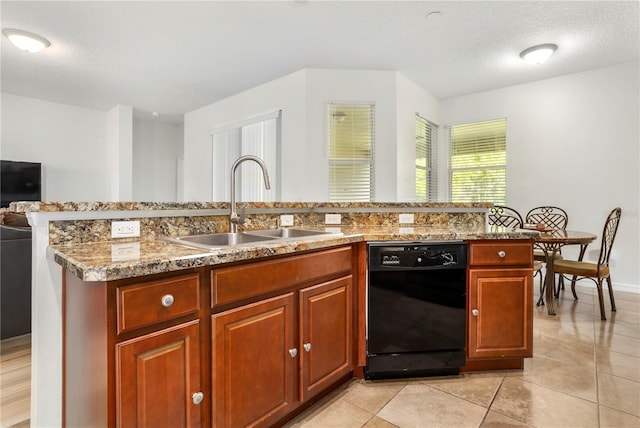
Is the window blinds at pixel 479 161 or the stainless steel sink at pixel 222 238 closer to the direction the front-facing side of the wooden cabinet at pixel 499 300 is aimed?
the stainless steel sink

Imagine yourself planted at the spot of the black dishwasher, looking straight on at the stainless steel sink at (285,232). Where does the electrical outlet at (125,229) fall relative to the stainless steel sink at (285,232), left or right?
left

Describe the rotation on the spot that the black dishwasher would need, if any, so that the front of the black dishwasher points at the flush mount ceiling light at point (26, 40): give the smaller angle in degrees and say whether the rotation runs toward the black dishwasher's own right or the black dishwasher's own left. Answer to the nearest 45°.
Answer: approximately 90° to the black dishwasher's own right

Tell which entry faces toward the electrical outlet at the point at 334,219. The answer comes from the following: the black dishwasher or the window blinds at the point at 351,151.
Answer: the window blinds

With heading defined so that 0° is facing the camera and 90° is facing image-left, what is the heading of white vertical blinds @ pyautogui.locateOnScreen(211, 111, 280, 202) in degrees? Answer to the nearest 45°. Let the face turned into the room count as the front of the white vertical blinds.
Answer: approximately 45°

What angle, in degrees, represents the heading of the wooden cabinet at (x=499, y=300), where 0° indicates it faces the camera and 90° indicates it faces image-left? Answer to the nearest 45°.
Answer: approximately 0°

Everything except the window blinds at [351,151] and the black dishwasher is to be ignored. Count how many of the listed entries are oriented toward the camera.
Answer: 2

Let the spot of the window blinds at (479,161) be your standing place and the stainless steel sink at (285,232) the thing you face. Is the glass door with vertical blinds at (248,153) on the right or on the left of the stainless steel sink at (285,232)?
right

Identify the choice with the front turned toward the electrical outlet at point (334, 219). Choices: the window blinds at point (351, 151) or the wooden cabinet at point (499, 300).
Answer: the window blinds

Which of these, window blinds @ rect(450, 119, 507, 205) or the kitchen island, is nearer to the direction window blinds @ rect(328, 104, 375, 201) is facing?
the kitchen island

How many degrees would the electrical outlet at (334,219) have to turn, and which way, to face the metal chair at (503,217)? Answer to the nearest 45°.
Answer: approximately 135° to its left
